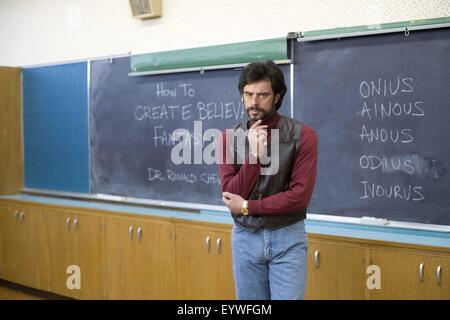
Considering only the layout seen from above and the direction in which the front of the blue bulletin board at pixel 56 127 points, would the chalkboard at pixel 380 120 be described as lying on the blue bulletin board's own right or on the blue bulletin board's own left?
on the blue bulletin board's own left

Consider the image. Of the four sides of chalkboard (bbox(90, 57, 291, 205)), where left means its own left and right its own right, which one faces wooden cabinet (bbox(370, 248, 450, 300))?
left

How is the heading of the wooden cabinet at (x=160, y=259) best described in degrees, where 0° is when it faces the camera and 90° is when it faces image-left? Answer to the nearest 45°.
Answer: approximately 45°

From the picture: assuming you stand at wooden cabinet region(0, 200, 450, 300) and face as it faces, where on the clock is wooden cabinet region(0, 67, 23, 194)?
wooden cabinet region(0, 67, 23, 194) is roughly at 3 o'clock from wooden cabinet region(0, 200, 450, 300).

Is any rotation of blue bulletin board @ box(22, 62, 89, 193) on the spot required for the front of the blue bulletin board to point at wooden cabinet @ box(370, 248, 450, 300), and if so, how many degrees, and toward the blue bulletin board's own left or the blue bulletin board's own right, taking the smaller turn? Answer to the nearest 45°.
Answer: approximately 90° to the blue bulletin board's own left

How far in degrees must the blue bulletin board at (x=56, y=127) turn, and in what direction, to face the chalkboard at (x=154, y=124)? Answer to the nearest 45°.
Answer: approximately 90° to its left
